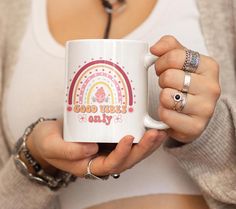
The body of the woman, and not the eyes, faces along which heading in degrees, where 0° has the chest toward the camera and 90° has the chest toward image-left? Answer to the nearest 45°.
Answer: approximately 0°
